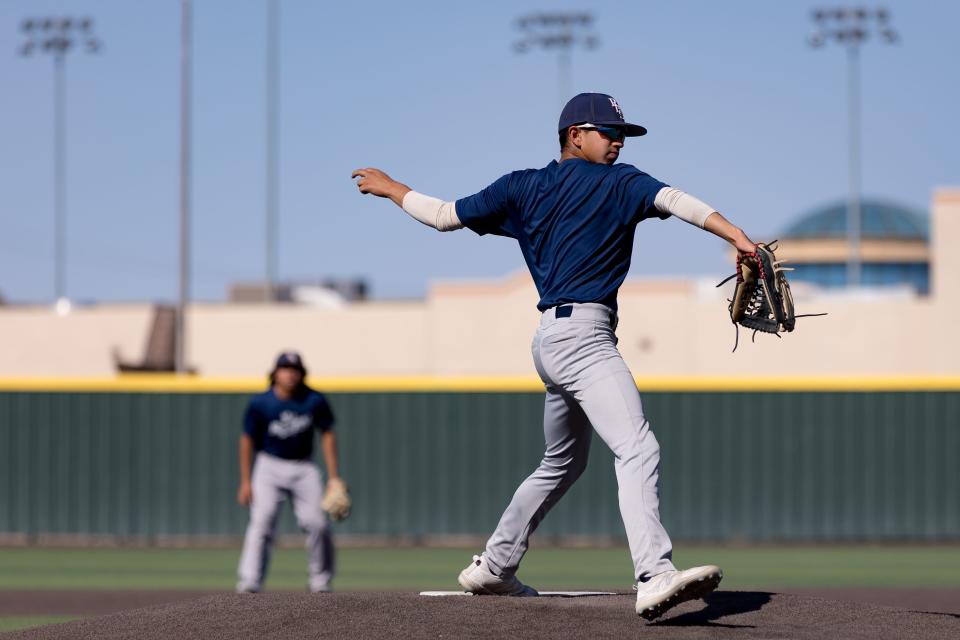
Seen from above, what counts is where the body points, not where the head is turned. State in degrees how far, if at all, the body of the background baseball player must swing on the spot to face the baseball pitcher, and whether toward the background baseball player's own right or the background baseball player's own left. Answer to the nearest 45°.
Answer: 0° — they already face them

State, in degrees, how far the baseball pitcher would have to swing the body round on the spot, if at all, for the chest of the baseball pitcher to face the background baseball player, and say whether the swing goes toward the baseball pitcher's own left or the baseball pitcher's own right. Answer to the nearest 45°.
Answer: approximately 90° to the baseball pitcher's own left

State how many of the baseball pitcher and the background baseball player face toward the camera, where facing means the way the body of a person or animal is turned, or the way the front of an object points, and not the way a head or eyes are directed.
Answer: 1

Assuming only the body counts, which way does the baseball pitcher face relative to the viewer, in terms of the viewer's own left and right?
facing away from the viewer and to the right of the viewer

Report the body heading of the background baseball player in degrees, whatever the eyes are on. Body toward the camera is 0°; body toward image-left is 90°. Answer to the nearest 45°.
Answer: approximately 0°
